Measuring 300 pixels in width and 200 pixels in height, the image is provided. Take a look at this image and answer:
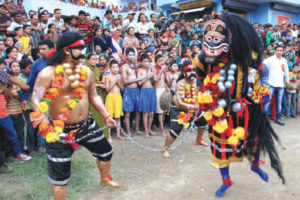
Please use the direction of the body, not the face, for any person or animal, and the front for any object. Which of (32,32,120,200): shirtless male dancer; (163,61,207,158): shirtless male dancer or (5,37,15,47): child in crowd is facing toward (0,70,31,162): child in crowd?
(5,37,15,47): child in crowd

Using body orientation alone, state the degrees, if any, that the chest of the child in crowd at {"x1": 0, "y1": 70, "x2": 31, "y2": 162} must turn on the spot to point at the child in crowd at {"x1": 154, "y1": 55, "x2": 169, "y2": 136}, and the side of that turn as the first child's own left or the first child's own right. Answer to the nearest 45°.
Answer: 0° — they already face them

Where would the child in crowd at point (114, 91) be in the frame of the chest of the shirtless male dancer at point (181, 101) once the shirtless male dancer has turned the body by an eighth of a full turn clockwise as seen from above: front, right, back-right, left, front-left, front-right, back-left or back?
back-right

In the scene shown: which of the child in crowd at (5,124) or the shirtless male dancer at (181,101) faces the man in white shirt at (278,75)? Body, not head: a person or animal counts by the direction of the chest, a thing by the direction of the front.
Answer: the child in crowd

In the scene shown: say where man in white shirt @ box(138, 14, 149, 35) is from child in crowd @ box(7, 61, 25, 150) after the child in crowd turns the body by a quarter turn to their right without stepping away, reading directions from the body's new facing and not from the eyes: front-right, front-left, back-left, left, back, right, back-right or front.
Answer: back

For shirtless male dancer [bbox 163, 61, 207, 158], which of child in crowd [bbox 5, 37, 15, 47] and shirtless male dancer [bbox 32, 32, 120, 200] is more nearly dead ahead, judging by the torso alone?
the shirtless male dancer

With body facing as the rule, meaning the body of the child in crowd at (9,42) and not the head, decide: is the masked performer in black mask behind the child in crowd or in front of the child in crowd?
in front

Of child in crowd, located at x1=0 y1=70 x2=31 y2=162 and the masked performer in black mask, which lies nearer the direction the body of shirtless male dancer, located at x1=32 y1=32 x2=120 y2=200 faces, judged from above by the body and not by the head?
the masked performer in black mask

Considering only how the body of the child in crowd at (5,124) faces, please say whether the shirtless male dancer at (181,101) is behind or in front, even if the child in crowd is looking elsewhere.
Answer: in front

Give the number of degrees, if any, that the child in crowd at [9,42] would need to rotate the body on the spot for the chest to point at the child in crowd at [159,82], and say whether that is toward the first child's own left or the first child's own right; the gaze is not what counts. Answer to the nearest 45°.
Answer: approximately 90° to the first child's own left

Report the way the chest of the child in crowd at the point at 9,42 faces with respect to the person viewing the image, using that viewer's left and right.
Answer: facing the viewer

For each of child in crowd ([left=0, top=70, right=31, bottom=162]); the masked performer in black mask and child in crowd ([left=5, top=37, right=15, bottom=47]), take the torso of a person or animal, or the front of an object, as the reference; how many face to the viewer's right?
1
